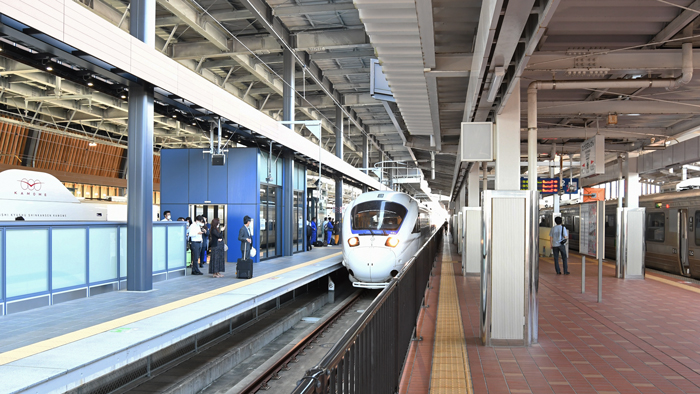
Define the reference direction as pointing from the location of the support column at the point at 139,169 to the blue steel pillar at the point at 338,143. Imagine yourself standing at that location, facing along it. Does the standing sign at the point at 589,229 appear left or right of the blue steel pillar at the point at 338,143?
right

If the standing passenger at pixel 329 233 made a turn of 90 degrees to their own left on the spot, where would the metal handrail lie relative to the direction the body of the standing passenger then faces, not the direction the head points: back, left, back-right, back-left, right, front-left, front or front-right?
front

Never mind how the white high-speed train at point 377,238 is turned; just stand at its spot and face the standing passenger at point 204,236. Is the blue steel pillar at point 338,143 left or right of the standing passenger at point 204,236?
right
